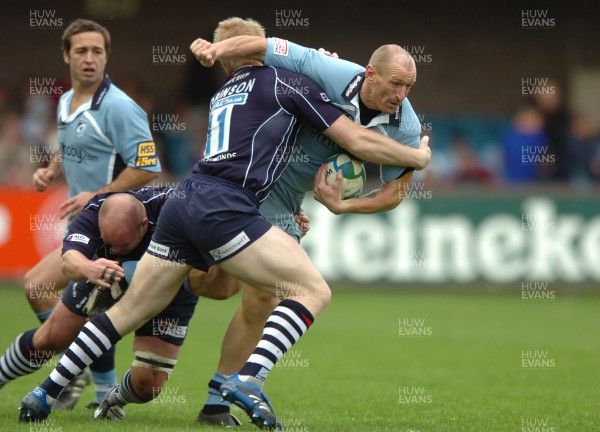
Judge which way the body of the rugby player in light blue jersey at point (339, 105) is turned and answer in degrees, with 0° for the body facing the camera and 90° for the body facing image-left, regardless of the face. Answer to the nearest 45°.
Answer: approximately 315°

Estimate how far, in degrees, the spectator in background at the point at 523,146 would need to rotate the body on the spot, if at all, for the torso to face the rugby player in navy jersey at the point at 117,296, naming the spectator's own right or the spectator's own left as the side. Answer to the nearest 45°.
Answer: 0° — they already face them

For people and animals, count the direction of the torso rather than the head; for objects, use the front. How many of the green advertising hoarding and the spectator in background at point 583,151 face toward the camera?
2

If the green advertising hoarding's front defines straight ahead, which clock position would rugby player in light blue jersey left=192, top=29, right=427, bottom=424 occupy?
The rugby player in light blue jersey is roughly at 12 o'clock from the green advertising hoarding.

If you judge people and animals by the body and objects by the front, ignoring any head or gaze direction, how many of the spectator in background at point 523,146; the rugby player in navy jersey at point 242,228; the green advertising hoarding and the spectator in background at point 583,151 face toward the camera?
3

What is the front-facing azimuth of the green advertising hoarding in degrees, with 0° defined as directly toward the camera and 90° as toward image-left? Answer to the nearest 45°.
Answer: approximately 0°

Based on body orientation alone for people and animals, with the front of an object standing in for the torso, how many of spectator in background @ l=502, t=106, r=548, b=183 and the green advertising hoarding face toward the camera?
2

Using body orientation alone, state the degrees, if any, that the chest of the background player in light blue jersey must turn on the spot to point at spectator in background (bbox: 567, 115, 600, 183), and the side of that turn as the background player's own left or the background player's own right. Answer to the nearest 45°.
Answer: approximately 180°

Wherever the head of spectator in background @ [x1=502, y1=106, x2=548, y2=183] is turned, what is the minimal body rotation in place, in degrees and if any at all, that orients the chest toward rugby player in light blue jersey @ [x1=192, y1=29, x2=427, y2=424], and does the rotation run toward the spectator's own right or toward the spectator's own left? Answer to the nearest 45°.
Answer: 0° — they already face them

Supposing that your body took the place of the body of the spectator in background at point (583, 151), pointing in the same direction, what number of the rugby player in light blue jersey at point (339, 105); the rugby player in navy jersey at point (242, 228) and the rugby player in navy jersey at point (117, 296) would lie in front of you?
3

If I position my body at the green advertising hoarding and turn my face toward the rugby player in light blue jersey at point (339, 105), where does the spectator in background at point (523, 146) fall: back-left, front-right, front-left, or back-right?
back-left
